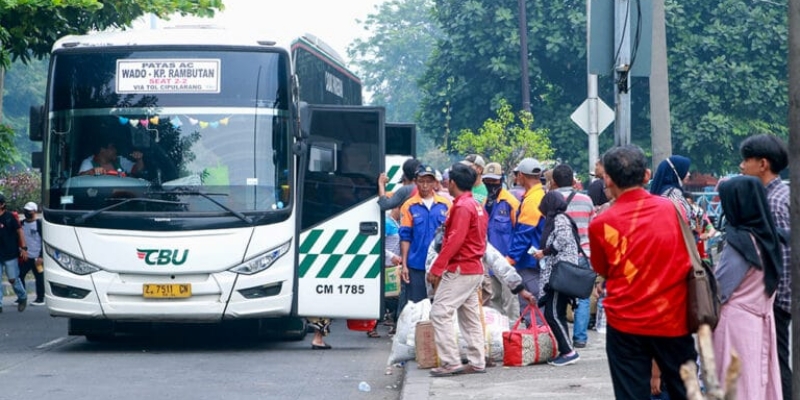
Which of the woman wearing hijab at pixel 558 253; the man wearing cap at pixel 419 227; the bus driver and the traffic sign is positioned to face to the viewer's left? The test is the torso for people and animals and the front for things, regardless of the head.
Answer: the woman wearing hijab

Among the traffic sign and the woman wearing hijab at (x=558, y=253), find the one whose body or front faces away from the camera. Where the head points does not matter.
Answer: the traffic sign

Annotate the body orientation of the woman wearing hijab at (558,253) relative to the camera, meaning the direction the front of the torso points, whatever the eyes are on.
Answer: to the viewer's left

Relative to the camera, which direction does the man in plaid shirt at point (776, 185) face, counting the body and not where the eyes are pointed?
to the viewer's left

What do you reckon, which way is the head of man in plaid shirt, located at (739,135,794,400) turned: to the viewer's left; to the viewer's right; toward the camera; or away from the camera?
to the viewer's left

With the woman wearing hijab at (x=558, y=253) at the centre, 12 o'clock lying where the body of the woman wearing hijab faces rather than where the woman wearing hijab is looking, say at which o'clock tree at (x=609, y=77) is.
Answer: The tree is roughly at 3 o'clock from the woman wearing hijab.

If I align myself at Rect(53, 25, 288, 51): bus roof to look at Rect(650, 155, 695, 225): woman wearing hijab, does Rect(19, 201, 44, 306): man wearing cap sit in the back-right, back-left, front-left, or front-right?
back-left

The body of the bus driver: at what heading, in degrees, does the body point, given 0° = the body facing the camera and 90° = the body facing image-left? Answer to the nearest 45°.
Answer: approximately 0°

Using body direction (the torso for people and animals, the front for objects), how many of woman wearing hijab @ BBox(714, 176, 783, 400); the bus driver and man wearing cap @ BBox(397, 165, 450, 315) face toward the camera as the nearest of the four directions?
2

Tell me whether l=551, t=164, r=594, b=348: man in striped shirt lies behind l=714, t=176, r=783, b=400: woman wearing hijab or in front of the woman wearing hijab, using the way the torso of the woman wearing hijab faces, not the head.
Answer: in front

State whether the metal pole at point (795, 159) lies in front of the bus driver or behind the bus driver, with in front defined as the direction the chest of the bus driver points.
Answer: in front

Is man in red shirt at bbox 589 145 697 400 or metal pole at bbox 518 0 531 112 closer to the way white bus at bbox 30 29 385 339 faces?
the man in red shirt

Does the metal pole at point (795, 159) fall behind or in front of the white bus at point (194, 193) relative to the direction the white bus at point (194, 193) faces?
in front

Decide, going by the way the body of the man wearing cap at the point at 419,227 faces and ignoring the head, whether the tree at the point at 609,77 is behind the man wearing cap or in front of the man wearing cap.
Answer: behind

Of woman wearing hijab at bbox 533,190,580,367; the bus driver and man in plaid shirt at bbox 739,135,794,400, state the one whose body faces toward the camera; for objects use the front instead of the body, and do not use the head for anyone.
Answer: the bus driver
